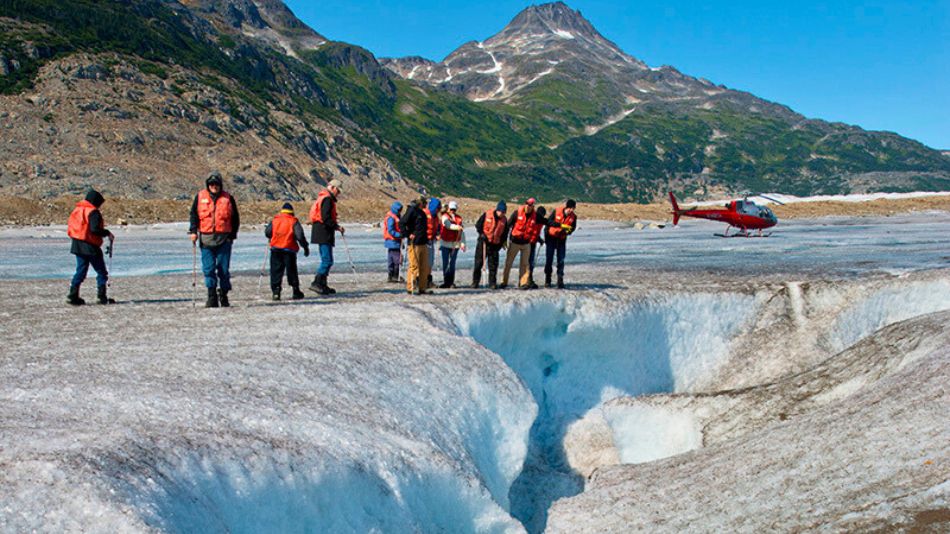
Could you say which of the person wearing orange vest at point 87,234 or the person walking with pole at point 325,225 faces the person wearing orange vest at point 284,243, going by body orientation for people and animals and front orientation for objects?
the person wearing orange vest at point 87,234

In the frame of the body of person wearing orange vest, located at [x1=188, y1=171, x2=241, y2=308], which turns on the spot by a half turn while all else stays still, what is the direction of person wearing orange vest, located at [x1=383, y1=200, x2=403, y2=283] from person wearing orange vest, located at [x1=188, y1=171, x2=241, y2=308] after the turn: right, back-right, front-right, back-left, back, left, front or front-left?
front-right

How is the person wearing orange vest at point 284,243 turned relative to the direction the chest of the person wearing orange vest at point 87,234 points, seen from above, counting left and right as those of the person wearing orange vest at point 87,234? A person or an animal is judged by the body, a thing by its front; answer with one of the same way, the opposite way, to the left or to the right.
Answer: to the left

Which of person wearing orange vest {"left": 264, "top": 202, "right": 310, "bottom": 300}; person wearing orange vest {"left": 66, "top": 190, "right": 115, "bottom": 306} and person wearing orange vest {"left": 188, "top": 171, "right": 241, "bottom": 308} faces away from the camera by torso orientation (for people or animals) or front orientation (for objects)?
person wearing orange vest {"left": 264, "top": 202, "right": 310, "bottom": 300}

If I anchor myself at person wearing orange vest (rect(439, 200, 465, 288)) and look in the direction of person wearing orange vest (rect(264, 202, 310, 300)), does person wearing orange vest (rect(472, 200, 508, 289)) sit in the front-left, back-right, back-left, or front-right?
back-left

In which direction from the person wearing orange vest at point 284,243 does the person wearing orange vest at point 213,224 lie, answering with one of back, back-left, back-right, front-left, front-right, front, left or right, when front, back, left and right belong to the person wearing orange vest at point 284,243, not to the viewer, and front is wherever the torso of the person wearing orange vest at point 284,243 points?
back-left

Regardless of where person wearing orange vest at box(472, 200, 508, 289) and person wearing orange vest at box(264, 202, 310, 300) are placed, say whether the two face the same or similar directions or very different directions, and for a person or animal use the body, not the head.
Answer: very different directions

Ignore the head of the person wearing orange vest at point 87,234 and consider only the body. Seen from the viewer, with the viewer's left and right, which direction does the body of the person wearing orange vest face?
facing to the right of the viewer

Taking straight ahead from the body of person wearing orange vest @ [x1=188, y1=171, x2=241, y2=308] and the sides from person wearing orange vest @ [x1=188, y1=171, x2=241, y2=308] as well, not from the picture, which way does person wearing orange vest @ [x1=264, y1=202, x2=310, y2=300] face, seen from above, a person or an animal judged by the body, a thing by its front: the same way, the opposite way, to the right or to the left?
the opposite way

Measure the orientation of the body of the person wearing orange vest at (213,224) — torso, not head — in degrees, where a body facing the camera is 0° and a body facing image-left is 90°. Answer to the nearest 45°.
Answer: approximately 0°

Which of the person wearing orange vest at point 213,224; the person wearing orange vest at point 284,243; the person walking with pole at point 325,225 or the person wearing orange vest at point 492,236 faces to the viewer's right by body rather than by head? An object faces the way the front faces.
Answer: the person walking with pole

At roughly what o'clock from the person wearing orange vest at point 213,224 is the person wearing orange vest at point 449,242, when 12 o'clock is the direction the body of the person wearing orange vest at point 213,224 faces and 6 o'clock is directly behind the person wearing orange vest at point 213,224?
the person wearing orange vest at point 449,242 is roughly at 8 o'clock from the person wearing orange vest at point 213,224.
